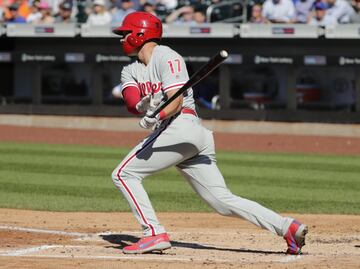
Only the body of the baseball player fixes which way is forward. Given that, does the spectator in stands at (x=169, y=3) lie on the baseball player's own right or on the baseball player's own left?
on the baseball player's own right

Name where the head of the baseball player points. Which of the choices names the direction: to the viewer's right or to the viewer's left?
to the viewer's left

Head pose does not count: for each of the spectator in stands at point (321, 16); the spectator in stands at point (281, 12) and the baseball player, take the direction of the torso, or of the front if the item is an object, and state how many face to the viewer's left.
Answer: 1

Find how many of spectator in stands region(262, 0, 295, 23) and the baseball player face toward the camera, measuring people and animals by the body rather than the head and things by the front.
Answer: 1

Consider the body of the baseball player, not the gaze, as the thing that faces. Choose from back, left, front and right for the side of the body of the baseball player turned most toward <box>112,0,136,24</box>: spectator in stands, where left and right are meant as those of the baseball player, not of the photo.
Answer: right

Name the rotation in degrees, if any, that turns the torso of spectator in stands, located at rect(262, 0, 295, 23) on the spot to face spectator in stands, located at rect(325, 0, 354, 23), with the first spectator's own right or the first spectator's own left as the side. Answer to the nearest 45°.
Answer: approximately 90° to the first spectator's own left

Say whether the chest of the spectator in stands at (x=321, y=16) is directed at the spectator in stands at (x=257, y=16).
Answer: no

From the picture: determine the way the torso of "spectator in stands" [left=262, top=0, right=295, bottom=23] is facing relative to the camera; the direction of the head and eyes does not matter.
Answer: toward the camera

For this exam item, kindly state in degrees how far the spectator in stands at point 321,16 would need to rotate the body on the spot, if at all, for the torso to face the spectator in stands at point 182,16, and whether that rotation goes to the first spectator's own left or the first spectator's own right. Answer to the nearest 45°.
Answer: approximately 90° to the first spectator's own right

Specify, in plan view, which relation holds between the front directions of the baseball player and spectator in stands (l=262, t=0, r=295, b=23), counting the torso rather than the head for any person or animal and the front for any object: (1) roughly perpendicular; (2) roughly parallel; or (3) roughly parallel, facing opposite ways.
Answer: roughly perpendicular

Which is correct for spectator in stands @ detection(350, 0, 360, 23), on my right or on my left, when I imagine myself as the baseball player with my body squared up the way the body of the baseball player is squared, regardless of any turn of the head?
on my right

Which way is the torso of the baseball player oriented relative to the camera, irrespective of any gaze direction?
to the viewer's left

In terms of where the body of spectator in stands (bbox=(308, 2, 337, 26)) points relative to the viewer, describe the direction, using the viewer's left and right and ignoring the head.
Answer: facing the viewer

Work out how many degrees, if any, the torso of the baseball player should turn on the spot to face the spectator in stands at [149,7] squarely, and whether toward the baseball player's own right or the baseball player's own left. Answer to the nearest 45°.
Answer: approximately 90° to the baseball player's own right

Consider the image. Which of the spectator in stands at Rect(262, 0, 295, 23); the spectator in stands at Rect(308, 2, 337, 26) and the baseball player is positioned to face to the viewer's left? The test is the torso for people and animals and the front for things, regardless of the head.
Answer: the baseball player

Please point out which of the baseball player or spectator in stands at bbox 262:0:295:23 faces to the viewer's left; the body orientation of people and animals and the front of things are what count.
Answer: the baseball player
